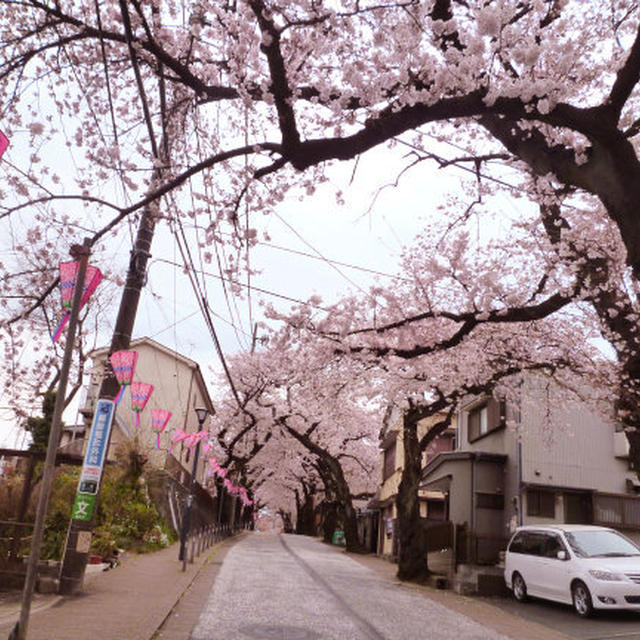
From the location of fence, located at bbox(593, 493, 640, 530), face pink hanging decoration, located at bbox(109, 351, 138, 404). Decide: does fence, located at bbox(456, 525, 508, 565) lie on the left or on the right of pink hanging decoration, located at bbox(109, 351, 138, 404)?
right

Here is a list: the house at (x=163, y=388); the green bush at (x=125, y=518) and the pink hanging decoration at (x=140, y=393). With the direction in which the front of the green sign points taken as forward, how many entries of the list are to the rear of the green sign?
3

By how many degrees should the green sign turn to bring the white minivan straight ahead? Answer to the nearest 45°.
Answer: approximately 90° to its left

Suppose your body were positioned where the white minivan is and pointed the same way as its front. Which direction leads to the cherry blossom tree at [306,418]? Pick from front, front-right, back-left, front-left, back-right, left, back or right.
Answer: back

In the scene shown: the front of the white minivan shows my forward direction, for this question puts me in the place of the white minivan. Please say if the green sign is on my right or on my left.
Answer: on my right

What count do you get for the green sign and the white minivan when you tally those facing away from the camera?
0

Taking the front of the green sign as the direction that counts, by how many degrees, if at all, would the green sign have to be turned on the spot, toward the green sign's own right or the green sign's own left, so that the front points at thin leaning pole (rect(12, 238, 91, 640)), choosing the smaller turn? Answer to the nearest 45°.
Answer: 0° — it already faces it

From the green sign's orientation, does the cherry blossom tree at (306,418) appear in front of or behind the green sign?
behind

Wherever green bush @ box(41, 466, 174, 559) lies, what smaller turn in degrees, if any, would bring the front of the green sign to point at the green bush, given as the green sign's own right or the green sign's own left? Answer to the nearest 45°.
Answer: approximately 180°

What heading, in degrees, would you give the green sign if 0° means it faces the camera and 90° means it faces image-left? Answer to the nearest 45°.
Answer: approximately 0°
